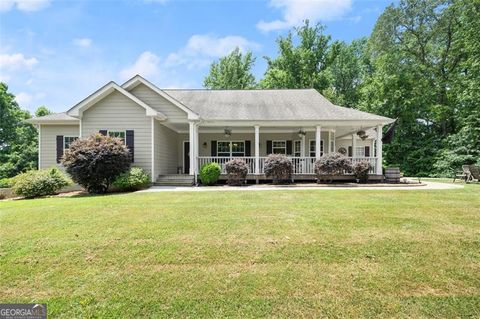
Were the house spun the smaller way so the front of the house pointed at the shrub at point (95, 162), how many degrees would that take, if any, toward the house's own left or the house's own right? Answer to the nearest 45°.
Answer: approximately 45° to the house's own right

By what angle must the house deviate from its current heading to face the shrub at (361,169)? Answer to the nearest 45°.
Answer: approximately 90° to its left

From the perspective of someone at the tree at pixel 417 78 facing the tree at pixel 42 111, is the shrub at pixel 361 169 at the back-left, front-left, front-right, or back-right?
front-left

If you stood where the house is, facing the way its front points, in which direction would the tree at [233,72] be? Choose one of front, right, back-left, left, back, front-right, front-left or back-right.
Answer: back

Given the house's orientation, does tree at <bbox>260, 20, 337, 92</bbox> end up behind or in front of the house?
behind

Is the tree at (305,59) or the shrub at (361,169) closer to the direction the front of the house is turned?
the shrub

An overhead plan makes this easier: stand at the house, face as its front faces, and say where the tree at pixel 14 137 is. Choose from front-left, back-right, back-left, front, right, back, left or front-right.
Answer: back-right

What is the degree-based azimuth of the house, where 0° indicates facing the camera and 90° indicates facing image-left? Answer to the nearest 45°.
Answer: approximately 0°

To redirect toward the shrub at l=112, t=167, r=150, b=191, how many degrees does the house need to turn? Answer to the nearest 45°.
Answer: approximately 45° to its right

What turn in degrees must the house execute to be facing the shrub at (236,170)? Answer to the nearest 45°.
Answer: approximately 45° to its left

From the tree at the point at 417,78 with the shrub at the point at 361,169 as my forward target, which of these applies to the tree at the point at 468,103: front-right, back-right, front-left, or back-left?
front-left

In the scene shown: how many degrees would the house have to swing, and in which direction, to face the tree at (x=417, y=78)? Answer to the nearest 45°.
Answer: approximately 135° to its left
